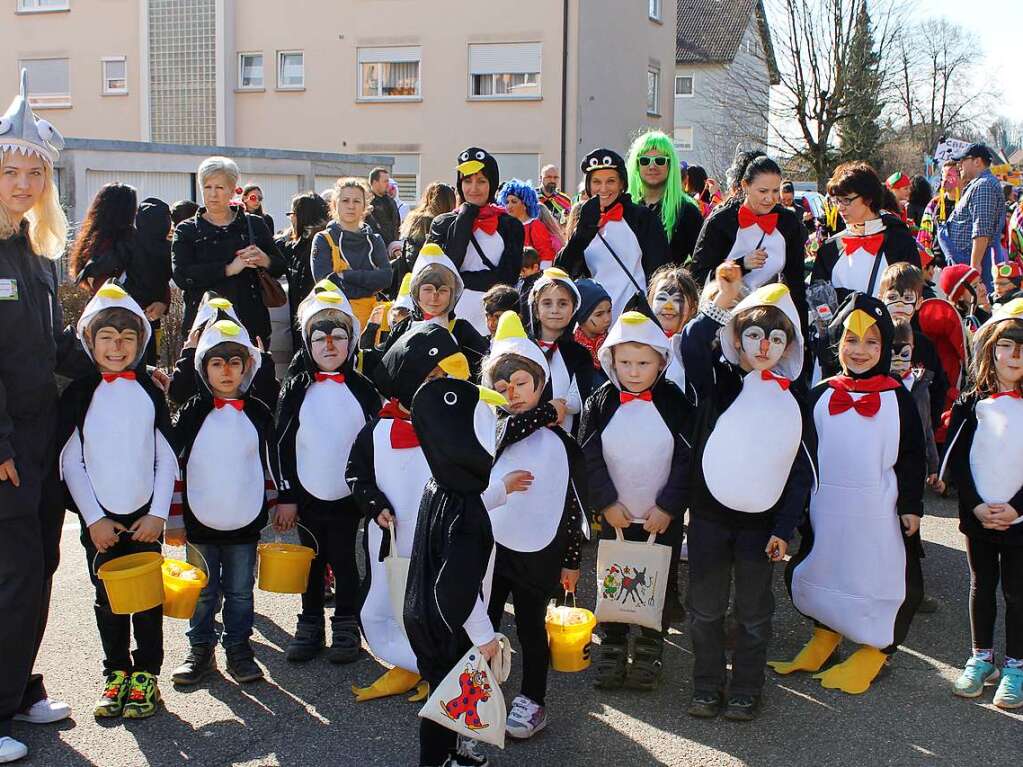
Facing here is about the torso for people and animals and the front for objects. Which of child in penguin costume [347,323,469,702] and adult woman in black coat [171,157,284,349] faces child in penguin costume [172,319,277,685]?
the adult woman in black coat

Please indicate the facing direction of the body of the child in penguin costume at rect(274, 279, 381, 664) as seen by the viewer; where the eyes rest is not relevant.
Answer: toward the camera

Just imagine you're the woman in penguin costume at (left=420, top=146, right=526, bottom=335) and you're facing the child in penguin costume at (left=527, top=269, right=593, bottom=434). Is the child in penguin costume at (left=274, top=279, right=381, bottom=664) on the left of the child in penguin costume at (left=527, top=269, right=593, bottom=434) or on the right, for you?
right

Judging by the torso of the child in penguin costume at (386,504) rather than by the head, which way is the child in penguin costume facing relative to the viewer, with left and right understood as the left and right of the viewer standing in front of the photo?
facing the viewer and to the right of the viewer

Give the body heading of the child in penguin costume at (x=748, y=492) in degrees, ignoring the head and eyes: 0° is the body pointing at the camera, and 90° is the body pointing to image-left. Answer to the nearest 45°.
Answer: approximately 0°

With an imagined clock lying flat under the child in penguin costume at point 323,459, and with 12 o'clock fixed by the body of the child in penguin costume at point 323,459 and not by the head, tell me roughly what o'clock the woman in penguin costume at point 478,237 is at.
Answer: the woman in penguin costume at point 478,237 is roughly at 7 o'clock from the child in penguin costume at point 323,459.

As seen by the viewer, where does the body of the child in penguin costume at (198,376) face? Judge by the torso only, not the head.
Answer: toward the camera

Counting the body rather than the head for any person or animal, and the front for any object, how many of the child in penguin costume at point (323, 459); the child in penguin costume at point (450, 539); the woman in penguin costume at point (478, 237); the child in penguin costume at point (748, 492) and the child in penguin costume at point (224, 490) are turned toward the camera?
4
